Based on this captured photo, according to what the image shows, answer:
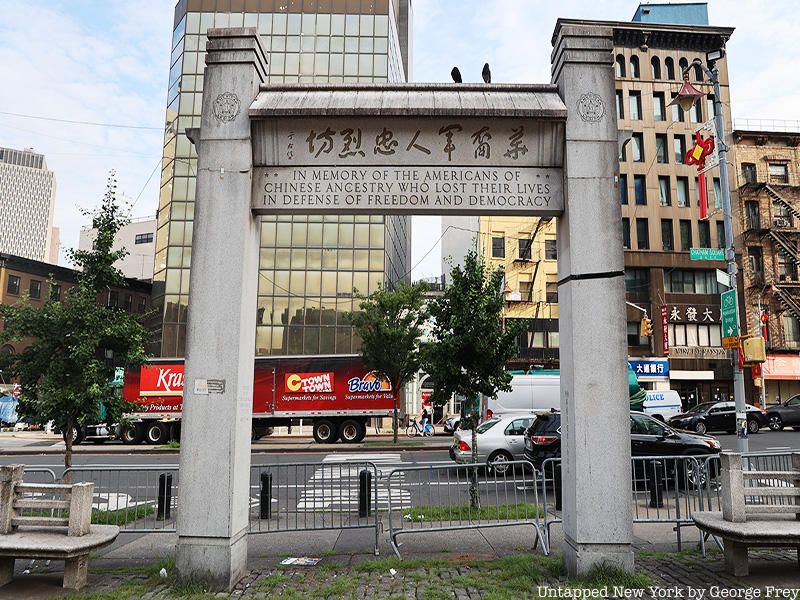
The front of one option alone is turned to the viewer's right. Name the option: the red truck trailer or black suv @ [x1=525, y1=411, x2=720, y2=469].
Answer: the black suv

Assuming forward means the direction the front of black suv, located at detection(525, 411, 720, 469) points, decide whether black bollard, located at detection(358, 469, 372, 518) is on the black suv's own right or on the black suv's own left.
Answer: on the black suv's own right

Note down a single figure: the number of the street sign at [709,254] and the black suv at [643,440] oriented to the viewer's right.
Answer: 1

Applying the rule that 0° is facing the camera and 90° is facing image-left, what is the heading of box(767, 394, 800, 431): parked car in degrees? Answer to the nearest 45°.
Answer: approximately 90°

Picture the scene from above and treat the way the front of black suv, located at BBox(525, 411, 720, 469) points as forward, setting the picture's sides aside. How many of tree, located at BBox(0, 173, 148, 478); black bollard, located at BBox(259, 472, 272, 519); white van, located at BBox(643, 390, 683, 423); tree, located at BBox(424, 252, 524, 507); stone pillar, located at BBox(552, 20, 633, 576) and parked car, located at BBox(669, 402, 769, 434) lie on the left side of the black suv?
2

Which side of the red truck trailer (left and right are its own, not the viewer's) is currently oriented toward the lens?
left

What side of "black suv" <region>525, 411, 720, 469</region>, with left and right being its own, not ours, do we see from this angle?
right

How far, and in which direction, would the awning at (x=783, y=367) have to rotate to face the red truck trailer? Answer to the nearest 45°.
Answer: approximately 45° to its right

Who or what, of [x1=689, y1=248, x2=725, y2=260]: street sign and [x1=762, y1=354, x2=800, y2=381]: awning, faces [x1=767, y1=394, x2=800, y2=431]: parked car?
the awning

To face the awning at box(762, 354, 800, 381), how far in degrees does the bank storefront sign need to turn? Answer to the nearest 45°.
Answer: approximately 135° to its left

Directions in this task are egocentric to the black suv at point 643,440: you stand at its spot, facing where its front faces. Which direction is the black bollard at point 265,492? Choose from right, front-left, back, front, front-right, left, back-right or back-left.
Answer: back-right

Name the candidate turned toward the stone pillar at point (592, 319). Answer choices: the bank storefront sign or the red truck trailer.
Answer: the bank storefront sign

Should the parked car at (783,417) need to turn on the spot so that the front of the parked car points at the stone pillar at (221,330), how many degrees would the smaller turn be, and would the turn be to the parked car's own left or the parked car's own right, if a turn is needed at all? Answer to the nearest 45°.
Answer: approximately 90° to the parked car's own left

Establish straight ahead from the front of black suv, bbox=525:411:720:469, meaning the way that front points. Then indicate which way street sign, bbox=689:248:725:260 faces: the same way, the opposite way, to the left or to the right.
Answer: to the right
